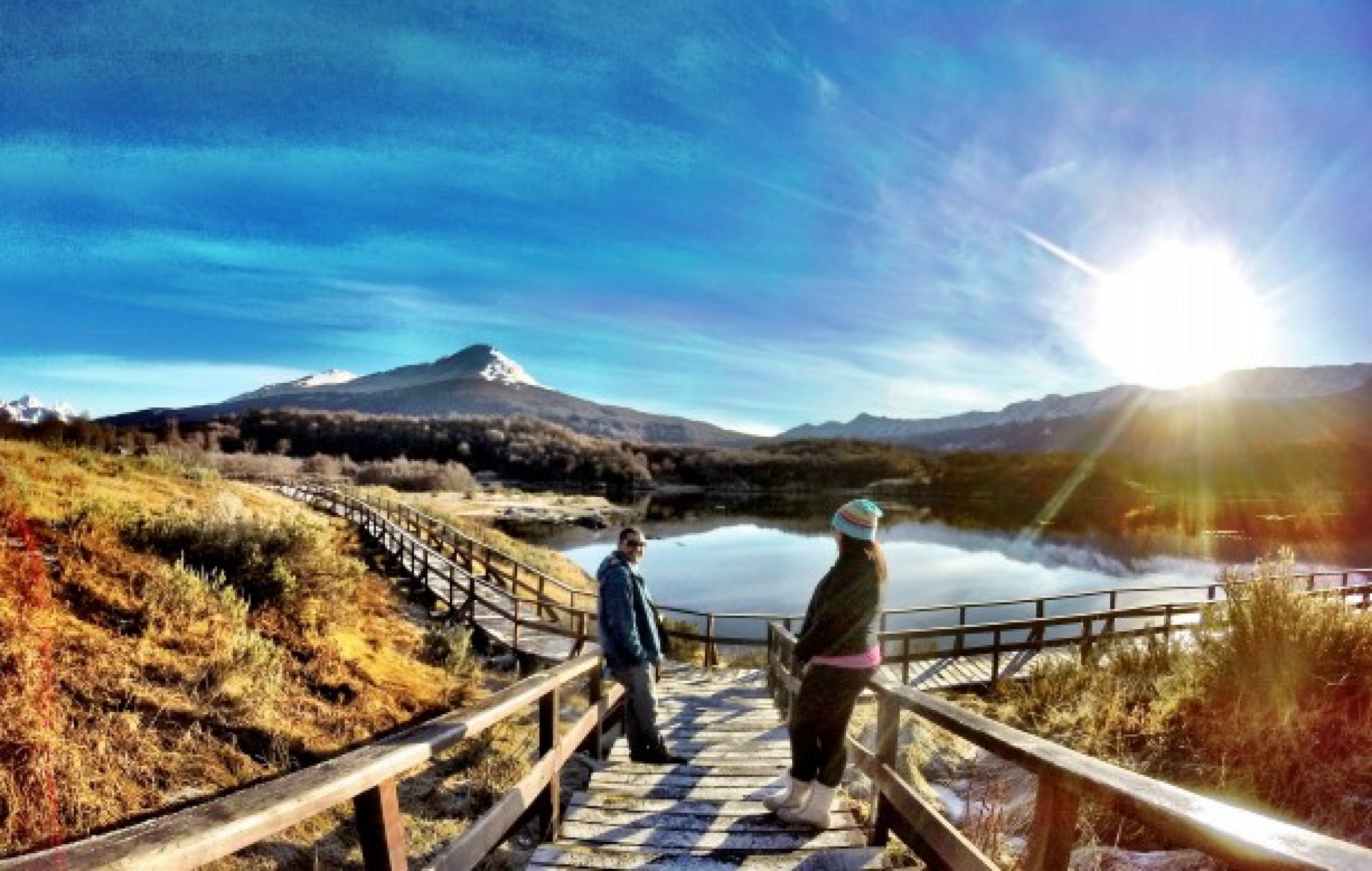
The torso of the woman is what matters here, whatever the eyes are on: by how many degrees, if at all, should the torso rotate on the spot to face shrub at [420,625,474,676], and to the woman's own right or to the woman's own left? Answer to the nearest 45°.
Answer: approximately 45° to the woman's own right

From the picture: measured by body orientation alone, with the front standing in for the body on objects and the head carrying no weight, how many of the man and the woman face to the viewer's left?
1

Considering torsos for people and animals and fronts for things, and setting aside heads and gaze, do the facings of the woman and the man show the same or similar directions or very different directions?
very different directions

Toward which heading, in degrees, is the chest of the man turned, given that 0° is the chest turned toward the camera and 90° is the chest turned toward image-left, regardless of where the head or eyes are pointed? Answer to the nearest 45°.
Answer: approximately 270°

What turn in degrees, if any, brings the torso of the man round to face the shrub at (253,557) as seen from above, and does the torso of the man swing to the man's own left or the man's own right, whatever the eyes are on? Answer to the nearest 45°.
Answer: approximately 135° to the man's own left

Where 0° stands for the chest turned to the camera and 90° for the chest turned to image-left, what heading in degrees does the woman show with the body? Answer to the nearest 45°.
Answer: approximately 90°

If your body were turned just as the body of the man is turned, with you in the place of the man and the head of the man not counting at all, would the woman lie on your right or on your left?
on your right

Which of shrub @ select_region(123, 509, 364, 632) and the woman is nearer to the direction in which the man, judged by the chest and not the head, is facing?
the woman

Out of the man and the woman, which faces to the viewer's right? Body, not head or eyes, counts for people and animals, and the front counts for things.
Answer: the man

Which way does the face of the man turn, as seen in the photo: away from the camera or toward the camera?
toward the camera
